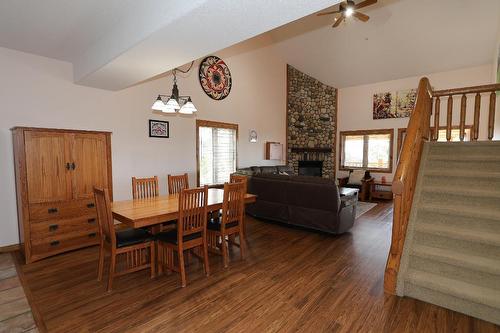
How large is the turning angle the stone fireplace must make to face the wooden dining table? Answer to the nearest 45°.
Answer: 0° — it already faces it

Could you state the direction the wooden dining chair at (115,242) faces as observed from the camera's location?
facing away from the viewer and to the right of the viewer

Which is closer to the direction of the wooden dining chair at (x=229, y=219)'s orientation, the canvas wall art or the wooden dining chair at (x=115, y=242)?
the wooden dining chair

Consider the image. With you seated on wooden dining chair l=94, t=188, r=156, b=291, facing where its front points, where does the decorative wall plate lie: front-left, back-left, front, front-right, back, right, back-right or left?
front

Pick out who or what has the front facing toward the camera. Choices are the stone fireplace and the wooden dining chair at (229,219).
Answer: the stone fireplace

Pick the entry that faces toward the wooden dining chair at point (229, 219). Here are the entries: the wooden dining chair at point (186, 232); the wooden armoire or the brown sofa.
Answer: the wooden armoire

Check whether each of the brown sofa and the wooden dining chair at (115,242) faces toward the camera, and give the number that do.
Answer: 0

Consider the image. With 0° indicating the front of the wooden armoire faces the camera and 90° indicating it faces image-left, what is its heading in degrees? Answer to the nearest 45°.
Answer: approximately 315°

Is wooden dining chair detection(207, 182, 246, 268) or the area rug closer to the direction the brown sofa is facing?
the area rug

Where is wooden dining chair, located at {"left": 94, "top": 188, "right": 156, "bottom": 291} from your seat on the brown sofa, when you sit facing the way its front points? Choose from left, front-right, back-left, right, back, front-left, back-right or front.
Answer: back

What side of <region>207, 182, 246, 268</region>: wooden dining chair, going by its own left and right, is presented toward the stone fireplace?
right

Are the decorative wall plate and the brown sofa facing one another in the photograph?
no

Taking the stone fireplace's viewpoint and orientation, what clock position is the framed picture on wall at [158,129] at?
The framed picture on wall is roughly at 1 o'clock from the stone fireplace.

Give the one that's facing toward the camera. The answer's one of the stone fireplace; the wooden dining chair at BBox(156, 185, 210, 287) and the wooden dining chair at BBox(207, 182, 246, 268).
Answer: the stone fireplace

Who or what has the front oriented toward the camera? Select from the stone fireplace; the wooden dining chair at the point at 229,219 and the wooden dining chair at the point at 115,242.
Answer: the stone fireplace

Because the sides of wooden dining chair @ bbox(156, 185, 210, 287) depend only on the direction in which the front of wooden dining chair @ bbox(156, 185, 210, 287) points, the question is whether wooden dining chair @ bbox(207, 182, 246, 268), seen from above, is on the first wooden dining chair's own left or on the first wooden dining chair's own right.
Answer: on the first wooden dining chair's own right

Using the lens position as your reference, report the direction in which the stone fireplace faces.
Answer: facing the viewer

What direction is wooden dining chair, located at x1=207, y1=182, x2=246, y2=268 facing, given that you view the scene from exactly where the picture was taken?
facing away from the viewer and to the left of the viewer
